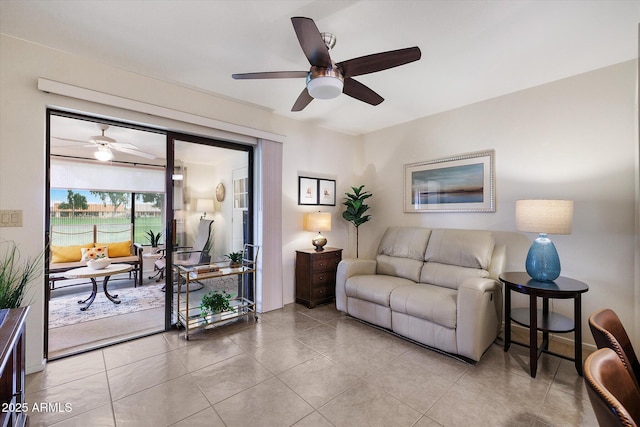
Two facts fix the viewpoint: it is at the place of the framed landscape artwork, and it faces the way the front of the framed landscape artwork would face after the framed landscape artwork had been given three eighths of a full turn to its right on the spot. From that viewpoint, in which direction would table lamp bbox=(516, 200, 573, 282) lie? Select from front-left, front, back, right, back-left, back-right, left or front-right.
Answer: back-right

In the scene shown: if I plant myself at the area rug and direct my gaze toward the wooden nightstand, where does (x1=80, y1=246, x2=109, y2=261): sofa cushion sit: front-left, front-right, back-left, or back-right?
back-left

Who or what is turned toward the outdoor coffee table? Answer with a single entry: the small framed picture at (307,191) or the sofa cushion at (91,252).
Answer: the sofa cushion

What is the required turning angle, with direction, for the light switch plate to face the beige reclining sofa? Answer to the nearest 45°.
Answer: approximately 45° to its left

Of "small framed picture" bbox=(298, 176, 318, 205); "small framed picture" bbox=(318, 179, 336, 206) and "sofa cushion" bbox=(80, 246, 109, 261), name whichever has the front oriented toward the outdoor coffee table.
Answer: the sofa cushion

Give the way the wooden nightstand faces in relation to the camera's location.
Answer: facing the viewer and to the right of the viewer

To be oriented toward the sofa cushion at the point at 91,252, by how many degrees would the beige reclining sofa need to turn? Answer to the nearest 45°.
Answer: approximately 45° to its right

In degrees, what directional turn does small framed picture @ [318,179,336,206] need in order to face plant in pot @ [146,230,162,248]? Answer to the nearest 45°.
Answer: approximately 135° to its right

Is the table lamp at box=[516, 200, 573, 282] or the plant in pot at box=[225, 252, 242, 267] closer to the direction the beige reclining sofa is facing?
the plant in pot

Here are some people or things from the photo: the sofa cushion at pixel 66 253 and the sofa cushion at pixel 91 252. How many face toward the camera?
2

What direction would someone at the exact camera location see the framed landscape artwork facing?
facing the viewer and to the left of the viewer
